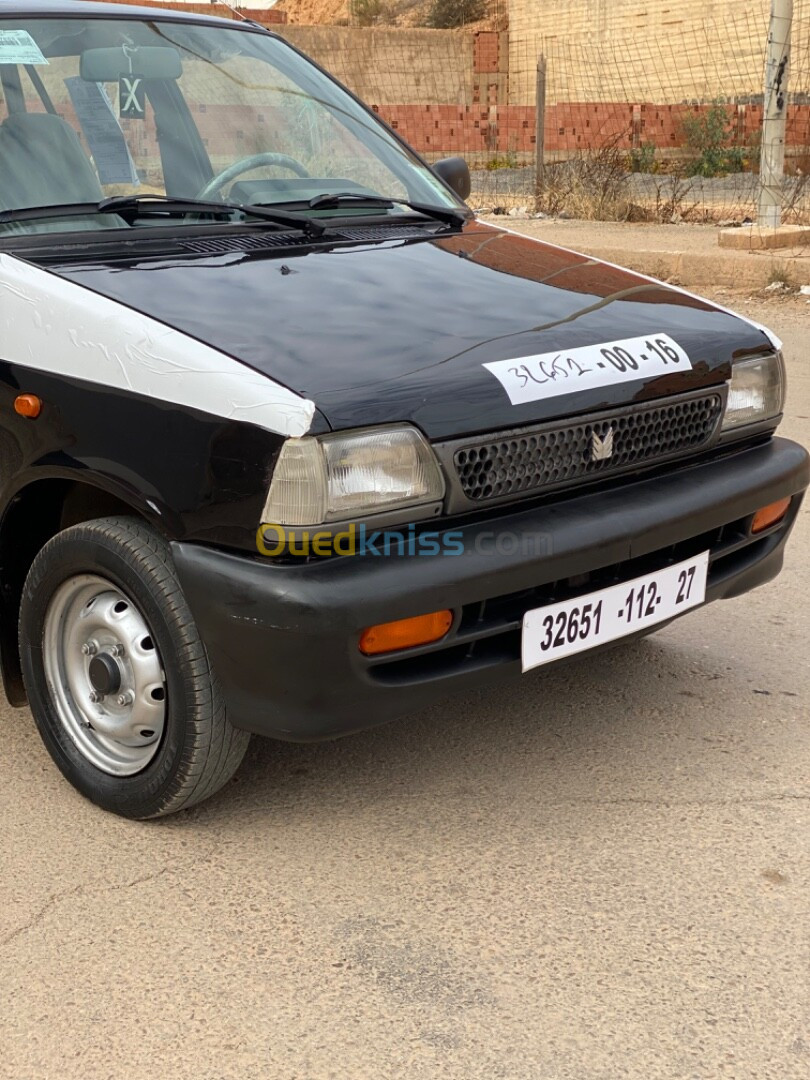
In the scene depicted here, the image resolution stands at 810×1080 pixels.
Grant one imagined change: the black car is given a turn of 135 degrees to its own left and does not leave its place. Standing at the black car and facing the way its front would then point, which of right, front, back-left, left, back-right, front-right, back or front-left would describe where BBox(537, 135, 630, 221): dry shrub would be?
front

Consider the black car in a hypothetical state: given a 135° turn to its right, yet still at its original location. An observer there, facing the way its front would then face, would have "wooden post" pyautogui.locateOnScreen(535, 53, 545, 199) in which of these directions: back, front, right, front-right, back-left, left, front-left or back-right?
right

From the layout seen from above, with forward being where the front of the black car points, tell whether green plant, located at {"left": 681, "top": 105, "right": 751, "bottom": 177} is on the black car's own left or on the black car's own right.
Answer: on the black car's own left

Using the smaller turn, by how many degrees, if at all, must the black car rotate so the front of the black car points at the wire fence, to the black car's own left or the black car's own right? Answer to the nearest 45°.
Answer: approximately 135° to the black car's own left

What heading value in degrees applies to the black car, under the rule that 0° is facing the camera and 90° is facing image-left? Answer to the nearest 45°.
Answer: approximately 315°

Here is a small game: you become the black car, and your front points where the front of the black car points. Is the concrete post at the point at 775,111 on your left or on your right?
on your left

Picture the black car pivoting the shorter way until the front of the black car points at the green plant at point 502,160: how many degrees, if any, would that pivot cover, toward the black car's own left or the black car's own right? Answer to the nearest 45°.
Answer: approximately 135° to the black car's own left
